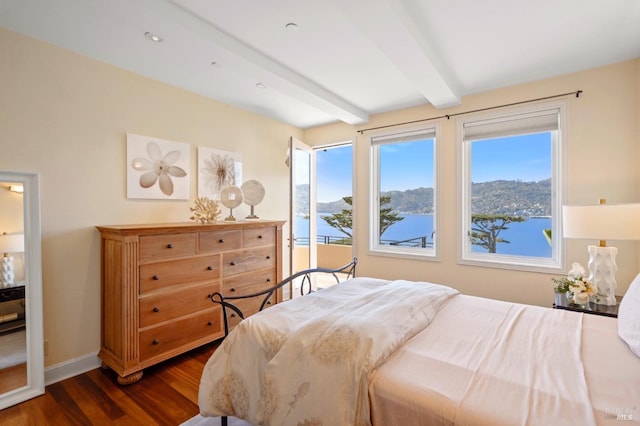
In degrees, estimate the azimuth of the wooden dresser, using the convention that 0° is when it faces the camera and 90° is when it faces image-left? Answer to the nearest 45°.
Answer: approximately 315°

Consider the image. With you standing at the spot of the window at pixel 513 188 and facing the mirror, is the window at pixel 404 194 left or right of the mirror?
right

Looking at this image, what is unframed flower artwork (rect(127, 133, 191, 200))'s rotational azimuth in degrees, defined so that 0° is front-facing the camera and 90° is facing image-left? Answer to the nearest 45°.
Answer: approximately 315°

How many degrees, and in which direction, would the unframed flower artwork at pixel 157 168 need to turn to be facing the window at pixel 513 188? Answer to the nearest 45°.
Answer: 0° — it already faces it

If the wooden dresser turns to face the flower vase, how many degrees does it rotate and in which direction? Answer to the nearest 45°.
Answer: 0° — it already faces it

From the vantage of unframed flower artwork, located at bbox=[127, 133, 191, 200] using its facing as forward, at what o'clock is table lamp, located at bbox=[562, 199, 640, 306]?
The table lamp is roughly at 12 o'clock from the unframed flower artwork.

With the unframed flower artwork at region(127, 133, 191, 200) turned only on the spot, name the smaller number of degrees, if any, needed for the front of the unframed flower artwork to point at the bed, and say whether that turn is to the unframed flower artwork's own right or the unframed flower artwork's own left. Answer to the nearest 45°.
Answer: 0° — it already faces it

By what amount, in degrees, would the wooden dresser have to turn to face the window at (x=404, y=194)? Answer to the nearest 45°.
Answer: approximately 45° to its left

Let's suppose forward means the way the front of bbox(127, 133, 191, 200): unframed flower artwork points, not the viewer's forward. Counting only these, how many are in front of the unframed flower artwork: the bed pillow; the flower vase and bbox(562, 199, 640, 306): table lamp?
3

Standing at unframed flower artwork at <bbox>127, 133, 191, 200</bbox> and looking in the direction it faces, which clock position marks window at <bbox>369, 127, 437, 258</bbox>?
The window is roughly at 11 o'clock from the unframed flower artwork.

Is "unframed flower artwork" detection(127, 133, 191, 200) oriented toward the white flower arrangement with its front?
yes
